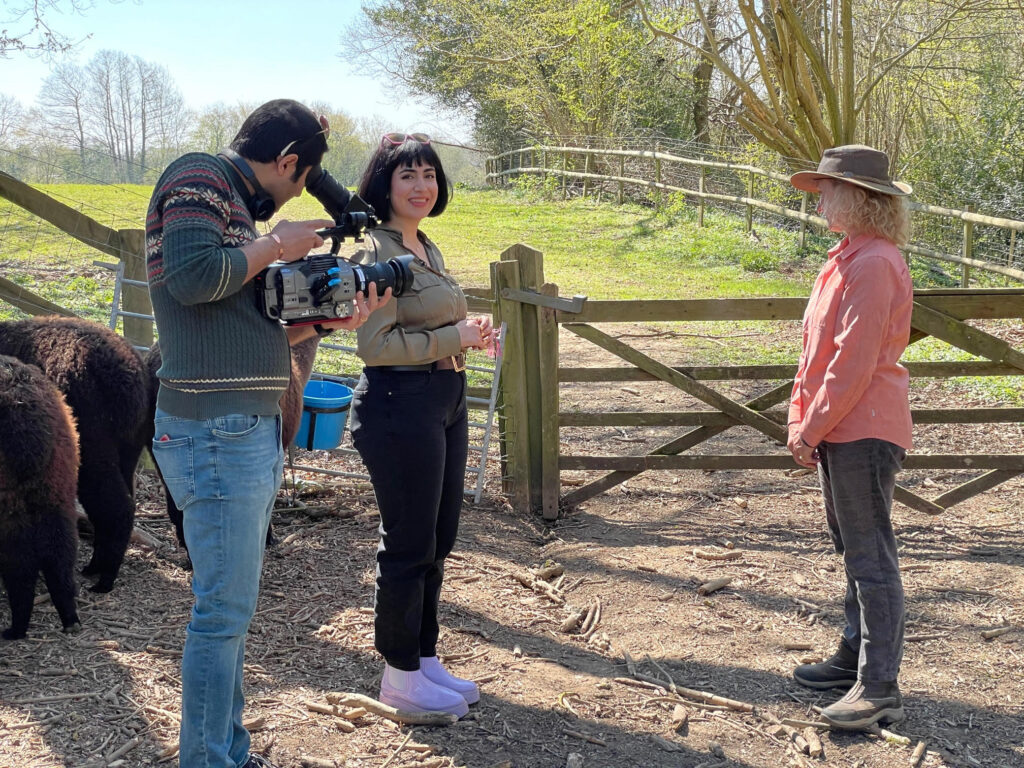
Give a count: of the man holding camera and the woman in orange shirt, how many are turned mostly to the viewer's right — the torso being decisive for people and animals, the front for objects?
1

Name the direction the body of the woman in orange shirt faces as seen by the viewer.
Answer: to the viewer's left

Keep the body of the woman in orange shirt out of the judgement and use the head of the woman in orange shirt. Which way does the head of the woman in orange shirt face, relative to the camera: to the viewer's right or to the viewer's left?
to the viewer's left

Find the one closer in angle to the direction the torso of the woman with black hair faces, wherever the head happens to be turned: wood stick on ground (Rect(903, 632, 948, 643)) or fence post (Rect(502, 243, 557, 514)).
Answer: the wood stick on ground

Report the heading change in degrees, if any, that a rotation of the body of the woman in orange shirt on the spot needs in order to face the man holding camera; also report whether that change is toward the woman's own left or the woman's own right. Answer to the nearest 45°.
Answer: approximately 45° to the woman's own left

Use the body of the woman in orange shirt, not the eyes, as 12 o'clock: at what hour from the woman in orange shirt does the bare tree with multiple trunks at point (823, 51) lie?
The bare tree with multiple trunks is roughly at 3 o'clock from the woman in orange shirt.

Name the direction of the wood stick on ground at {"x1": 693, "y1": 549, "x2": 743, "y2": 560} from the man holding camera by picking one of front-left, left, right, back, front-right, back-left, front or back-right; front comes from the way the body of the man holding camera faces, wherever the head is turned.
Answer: front-left

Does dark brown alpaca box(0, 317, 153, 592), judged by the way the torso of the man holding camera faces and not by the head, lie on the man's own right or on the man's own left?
on the man's own left

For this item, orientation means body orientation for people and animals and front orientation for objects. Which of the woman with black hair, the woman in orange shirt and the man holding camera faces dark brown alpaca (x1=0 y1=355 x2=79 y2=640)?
the woman in orange shirt

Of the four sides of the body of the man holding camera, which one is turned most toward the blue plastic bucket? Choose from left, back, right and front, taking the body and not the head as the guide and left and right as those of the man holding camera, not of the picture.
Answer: left

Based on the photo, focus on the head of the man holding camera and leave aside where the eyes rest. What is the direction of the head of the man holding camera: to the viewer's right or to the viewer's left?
to the viewer's right

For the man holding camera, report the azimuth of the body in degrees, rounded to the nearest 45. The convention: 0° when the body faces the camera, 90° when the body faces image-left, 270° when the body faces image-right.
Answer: approximately 270°
